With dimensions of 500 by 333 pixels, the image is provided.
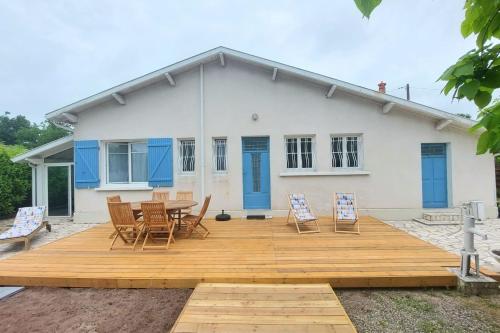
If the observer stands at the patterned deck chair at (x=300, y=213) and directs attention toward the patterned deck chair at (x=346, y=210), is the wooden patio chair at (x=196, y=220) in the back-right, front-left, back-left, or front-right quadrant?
back-right

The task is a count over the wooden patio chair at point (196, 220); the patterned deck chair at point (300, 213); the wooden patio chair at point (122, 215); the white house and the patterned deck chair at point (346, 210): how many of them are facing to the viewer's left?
1

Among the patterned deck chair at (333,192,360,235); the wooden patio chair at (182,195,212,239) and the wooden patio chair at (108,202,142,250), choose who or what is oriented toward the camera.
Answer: the patterned deck chair

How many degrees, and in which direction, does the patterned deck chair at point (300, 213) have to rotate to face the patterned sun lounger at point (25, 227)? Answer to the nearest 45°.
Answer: approximately 135° to its right

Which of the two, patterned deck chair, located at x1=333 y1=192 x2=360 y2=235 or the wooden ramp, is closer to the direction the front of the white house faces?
the wooden ramp

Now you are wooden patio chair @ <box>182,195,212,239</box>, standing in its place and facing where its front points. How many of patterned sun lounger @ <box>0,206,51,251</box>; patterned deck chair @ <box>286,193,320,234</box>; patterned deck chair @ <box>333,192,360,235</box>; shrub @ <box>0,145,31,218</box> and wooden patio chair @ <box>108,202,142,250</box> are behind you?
2

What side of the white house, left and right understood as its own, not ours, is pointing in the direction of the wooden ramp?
front

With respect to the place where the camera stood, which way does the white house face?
facing the viewer

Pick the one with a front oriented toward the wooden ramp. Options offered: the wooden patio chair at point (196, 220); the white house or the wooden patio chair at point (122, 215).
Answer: the white house

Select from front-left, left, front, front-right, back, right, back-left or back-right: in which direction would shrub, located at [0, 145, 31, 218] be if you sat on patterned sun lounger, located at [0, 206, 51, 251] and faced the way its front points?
back-right

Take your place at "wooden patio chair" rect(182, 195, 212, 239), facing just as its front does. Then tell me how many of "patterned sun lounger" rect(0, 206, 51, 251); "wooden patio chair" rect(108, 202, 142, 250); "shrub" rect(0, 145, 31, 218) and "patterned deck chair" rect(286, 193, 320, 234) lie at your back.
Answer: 1

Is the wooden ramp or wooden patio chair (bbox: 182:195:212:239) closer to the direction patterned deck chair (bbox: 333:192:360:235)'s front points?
the wooden ramp

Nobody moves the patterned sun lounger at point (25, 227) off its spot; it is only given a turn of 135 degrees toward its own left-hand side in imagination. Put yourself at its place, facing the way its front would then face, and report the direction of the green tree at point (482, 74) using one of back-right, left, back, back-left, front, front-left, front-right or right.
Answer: right

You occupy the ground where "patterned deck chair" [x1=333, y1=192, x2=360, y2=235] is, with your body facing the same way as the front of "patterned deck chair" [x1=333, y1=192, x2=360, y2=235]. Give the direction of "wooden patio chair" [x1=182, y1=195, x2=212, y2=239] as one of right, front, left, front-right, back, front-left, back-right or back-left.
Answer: front-right
